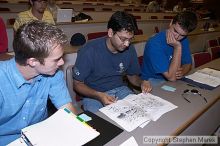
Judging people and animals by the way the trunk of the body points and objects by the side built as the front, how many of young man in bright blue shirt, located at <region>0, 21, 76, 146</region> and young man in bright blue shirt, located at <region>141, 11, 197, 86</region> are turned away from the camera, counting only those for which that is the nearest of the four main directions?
0

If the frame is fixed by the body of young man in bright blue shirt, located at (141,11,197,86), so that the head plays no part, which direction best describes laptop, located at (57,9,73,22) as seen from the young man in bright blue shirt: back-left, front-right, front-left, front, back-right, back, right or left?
back

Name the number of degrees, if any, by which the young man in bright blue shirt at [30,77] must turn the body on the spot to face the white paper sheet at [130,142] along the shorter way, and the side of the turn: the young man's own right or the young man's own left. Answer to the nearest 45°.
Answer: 0° — they already face it

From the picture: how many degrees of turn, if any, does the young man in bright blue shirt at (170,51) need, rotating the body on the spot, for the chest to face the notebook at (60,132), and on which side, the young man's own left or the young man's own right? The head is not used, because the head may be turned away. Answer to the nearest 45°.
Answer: approximately 45° to the young man's own right

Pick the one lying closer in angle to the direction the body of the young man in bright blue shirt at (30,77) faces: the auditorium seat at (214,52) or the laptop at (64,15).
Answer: the auditorium seat

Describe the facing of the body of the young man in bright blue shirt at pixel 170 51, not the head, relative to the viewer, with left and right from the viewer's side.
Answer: facing the viewer and to the right of the viewer

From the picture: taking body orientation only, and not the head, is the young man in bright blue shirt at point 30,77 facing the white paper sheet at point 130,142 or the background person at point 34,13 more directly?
the white paper sheet

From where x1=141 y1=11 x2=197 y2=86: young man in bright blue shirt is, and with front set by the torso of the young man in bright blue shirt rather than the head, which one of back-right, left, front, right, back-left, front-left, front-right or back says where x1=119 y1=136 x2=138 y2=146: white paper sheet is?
front-right

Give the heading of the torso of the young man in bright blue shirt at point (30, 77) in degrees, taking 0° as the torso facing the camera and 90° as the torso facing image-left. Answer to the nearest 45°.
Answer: approximately 315°

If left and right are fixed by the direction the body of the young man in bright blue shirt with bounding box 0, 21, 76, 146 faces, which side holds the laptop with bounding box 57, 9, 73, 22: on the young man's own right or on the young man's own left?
on the young man's own left

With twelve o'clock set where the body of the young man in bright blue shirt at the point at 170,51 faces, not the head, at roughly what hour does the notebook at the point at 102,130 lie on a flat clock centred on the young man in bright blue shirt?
The notebook is roughly at 2 o'clock from the young man in bright blue shirt.
